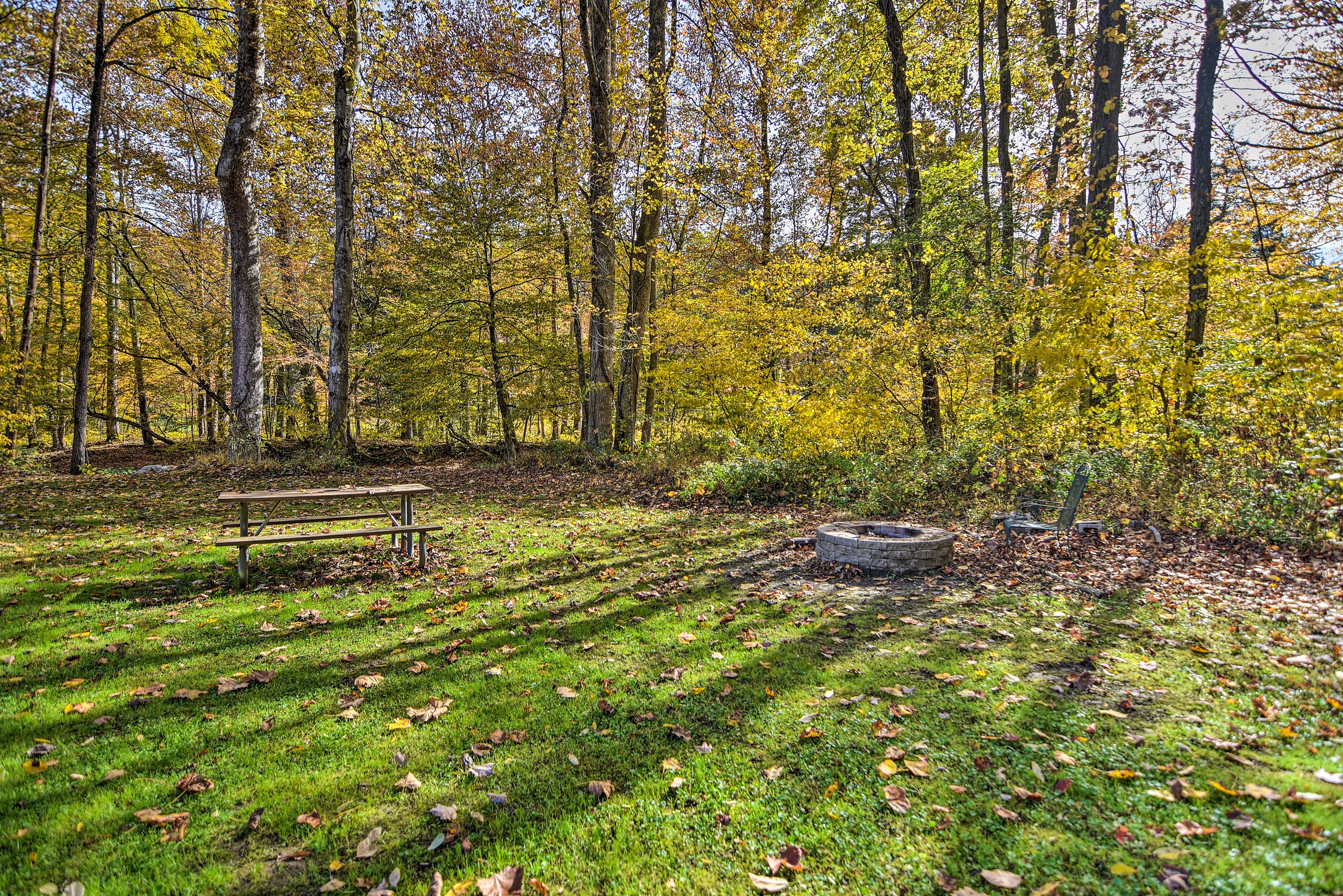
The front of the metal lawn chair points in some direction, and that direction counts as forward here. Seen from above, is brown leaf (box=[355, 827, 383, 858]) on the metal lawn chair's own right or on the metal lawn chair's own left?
on the metal lawn chair's own left

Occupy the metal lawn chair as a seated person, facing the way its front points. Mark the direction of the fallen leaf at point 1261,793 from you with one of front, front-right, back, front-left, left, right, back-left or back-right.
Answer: left

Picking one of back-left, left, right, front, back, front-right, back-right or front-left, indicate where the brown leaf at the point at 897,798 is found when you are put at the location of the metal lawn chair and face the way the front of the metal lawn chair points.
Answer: left

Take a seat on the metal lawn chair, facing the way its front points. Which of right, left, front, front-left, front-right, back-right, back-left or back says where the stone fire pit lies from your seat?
front-left

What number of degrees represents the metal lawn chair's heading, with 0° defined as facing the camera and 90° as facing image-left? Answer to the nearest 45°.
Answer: approximately 90°

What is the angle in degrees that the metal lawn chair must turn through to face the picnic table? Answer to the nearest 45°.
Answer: approximately 45° to its left

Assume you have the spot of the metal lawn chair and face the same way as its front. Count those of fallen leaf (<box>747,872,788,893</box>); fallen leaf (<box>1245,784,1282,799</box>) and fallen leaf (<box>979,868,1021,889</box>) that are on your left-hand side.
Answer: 3

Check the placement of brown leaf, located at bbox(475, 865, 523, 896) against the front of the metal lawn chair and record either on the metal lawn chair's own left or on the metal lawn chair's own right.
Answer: on the metal lawn chair's own left

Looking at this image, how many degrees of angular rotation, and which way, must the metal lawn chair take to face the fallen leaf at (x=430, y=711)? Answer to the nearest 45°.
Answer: approximately 45° to its left
